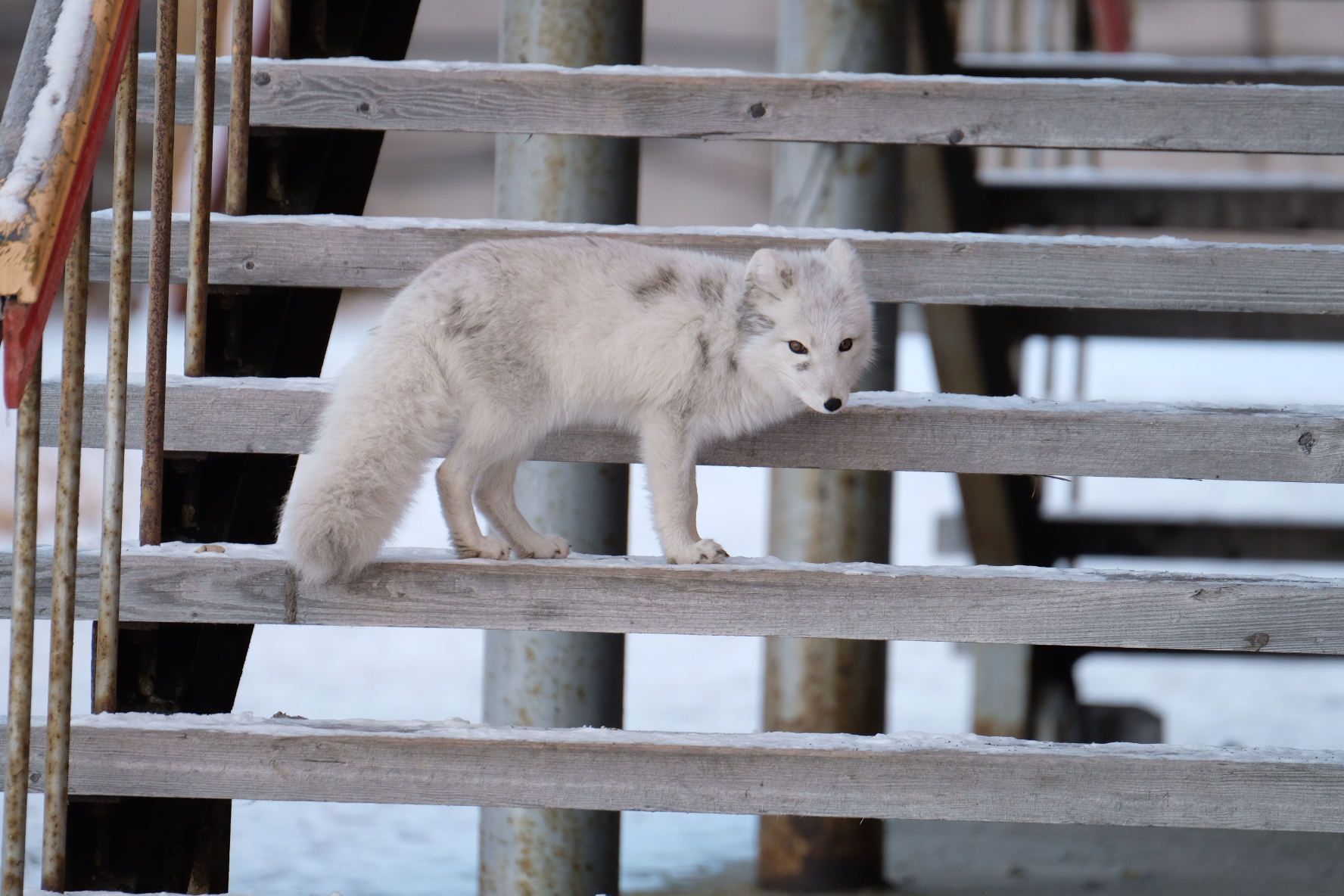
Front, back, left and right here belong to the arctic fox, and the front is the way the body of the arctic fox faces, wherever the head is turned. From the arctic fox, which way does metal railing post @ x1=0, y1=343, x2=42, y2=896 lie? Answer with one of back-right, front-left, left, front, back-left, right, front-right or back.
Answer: back-right

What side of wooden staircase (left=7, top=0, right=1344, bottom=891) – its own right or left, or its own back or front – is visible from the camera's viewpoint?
front

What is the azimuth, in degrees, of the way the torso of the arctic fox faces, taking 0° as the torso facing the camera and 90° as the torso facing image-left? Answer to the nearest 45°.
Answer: approximately 270°

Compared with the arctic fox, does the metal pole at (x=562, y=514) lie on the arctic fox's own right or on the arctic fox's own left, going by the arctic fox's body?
on the arctic fox's own left
